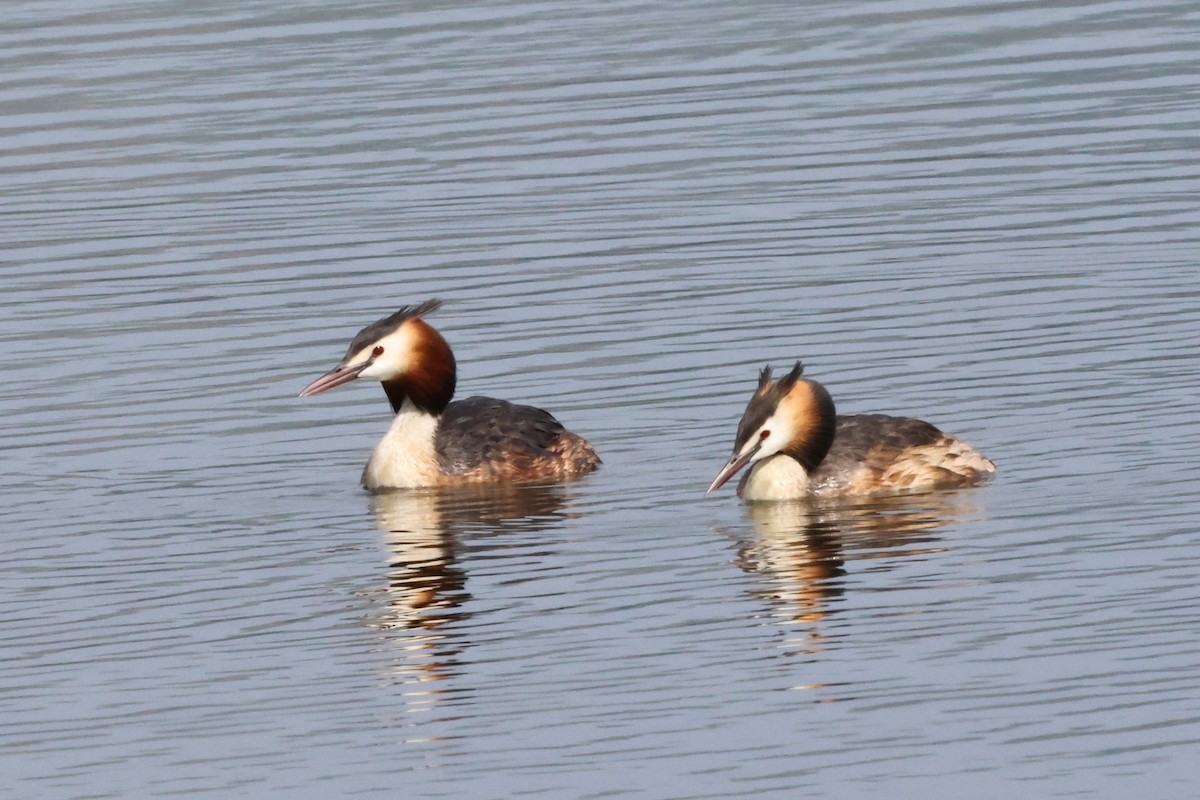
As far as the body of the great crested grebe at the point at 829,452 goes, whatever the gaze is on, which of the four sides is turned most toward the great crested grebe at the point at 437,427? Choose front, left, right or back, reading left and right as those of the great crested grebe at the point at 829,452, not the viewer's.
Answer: front

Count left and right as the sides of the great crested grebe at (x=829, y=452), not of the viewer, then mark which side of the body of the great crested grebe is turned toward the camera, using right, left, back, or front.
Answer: left
